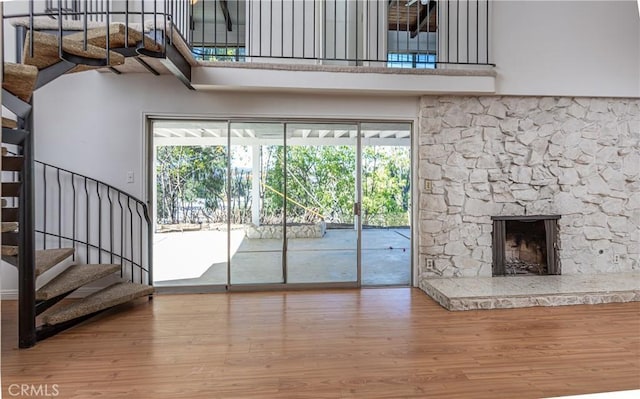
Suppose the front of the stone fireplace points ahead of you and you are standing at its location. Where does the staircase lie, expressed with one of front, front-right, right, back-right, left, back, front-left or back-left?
front-right

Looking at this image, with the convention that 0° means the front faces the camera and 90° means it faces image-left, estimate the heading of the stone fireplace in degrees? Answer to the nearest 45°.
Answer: approximately 0°

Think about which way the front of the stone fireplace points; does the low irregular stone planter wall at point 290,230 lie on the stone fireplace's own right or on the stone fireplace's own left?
on the stone fireplace's own right

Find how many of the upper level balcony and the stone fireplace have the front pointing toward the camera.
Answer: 2

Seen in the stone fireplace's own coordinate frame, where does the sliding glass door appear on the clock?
The sliding glass door is roughly at 2 o'clock from the stone fireplace.

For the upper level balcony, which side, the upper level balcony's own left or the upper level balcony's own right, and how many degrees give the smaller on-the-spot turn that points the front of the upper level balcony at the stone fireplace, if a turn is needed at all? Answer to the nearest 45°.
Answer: approximately 90° to the upper level balcony's own left
